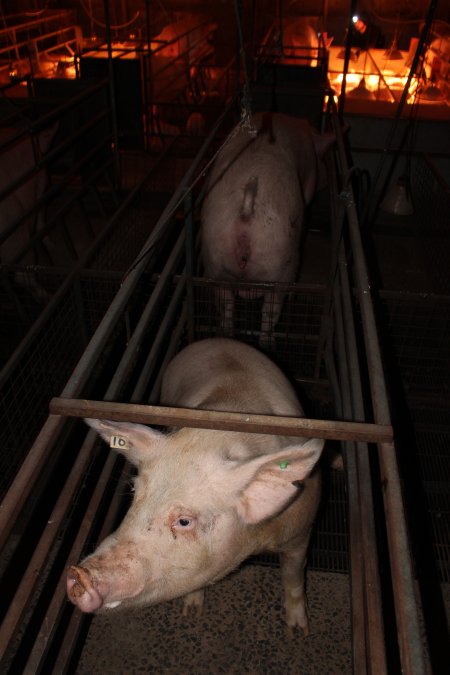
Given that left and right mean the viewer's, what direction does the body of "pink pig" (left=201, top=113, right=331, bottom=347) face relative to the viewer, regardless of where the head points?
facing away from the viewer

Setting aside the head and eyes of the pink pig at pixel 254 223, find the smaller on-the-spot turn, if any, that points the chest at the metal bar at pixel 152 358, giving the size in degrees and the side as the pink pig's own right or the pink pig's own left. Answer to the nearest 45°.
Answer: approximately 180°

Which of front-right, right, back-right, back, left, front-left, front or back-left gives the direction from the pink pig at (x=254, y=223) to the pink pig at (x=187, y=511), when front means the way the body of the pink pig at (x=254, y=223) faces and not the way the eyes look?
back

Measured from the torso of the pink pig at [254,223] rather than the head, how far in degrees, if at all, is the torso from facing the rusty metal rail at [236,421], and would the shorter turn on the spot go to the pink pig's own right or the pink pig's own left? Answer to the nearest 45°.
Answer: approximately 180°

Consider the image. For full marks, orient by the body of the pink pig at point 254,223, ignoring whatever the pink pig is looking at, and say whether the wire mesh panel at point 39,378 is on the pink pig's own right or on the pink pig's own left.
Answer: on the pink pig's own left

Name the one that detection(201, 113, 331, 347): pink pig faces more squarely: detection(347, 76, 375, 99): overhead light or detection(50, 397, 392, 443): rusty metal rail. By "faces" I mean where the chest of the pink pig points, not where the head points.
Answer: the overhead light
